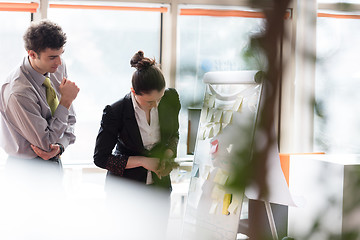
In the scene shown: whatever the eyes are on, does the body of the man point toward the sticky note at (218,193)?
yes

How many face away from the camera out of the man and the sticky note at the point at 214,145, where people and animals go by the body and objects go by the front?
0

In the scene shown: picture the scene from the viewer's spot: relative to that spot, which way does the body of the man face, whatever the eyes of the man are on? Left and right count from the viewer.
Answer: facing the viewer and to the right of the viewer

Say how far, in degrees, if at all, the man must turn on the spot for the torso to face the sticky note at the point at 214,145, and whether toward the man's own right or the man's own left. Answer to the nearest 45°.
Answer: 0° — they already face it

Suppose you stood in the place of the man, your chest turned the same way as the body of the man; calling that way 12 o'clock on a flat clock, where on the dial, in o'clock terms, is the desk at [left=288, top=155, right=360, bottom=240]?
The desk is roughly at 11 o'clock from the man.

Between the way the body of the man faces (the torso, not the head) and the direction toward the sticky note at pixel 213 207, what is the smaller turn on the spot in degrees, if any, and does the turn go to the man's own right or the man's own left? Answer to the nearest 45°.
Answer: approximately 45° to the man's own left

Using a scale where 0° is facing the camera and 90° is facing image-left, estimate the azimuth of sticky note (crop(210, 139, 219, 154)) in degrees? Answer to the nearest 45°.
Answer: approximately 45°

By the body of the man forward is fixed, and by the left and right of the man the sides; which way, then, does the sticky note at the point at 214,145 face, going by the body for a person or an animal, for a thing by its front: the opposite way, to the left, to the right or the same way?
to the right

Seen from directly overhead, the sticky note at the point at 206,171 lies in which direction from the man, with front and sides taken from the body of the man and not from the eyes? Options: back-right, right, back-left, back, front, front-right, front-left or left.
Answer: front-left
